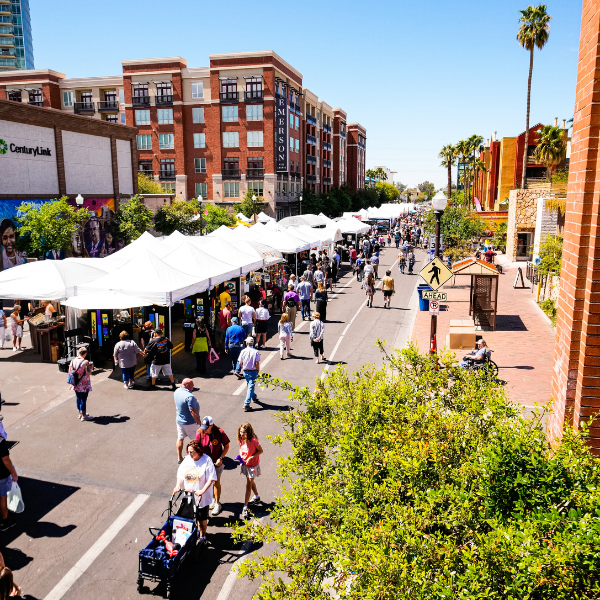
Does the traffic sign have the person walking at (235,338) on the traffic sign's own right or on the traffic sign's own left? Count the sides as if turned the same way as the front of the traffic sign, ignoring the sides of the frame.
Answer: on the traffic sign's own right

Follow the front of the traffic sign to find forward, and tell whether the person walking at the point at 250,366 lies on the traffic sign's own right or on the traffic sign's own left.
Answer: on the traffic sign's own right

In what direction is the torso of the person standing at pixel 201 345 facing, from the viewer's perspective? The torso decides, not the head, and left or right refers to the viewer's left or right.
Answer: facing away from the viewer

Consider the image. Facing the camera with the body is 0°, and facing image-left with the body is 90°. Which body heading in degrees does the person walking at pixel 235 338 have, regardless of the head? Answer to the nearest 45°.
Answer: approximately 180°

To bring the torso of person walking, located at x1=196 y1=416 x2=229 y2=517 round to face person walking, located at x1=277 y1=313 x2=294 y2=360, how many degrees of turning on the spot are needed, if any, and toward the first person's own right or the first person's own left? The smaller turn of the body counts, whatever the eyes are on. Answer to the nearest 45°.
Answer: approximately 135° to the first person's own right

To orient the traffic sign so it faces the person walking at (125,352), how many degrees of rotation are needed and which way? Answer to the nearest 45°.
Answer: approximately 90° to its right
